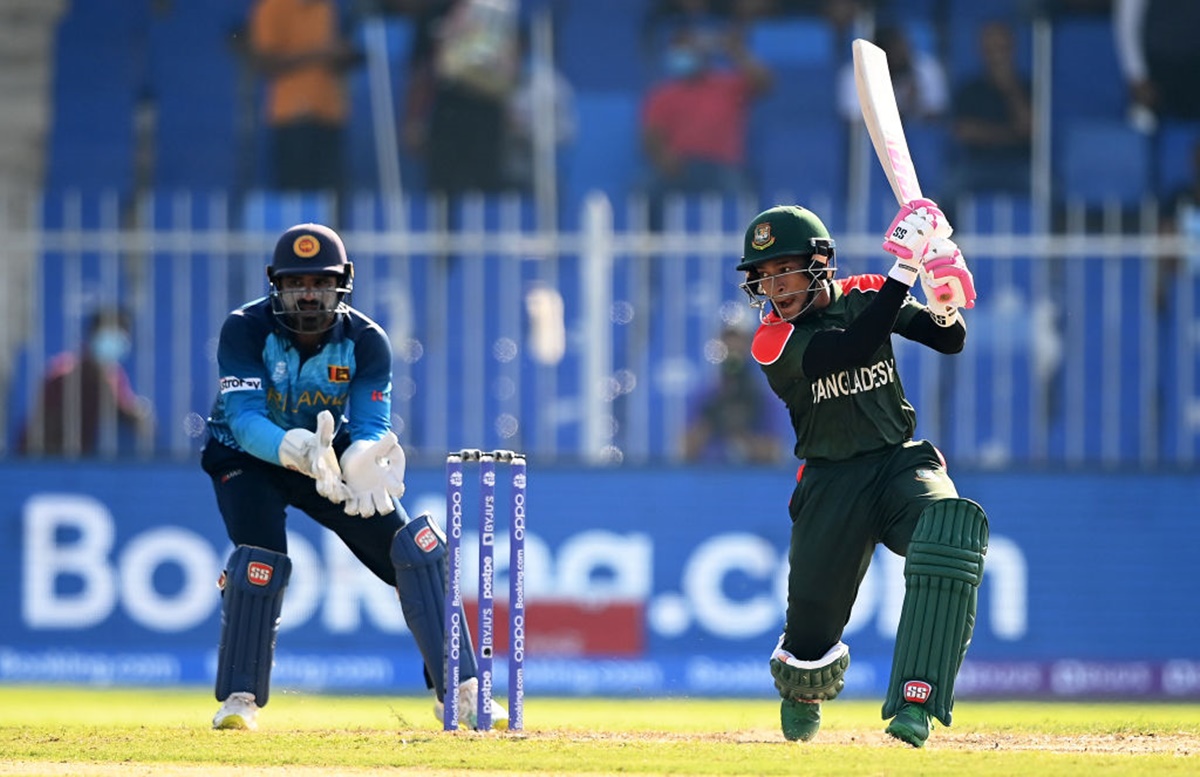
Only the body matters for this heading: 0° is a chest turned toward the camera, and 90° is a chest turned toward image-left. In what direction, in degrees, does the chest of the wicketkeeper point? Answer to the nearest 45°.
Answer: approximately 0°

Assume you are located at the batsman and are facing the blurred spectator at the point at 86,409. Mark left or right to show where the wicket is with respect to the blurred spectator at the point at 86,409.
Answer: left
